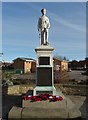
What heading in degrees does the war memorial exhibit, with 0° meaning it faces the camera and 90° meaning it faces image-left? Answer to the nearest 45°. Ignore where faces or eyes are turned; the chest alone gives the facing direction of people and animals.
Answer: approximately 0°

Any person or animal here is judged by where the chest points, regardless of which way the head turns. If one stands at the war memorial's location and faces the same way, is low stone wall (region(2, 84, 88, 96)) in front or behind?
behind
